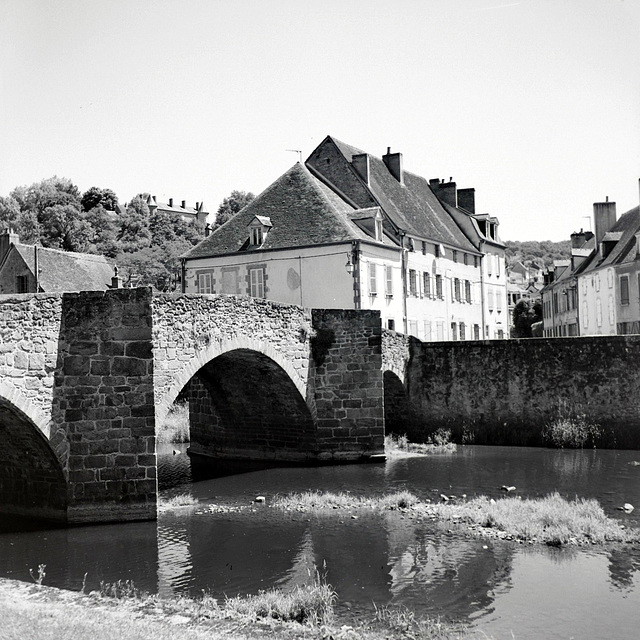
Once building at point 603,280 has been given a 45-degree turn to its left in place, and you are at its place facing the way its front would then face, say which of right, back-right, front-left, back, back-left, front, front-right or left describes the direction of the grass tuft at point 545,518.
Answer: front

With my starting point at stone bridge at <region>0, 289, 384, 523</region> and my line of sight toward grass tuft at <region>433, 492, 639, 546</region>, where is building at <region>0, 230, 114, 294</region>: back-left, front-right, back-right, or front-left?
back-left

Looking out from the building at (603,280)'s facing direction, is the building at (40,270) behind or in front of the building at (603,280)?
in front

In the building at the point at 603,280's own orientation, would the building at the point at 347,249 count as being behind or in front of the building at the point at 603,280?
in front

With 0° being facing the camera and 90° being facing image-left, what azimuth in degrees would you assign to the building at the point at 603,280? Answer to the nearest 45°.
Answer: approximately 45°
